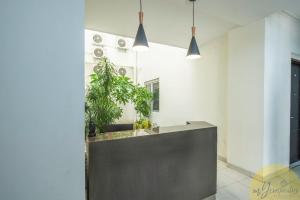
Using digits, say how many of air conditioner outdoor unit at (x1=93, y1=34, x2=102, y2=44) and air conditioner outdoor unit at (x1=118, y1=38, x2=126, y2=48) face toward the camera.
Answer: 2

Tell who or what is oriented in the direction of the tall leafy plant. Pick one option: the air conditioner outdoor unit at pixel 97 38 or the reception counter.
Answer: the air conditioner outdoor unit

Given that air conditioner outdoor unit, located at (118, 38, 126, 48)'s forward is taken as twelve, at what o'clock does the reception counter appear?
The reception counter is roughly at 12 o'clock from the air conditioner outdoor unit.

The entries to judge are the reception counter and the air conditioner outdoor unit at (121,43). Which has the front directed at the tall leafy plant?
the air conditioner outdoor unit

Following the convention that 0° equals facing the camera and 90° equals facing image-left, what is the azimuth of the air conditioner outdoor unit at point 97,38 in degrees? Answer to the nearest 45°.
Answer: approximately 0°

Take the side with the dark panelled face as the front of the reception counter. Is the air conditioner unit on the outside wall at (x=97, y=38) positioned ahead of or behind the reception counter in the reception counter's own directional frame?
behind
